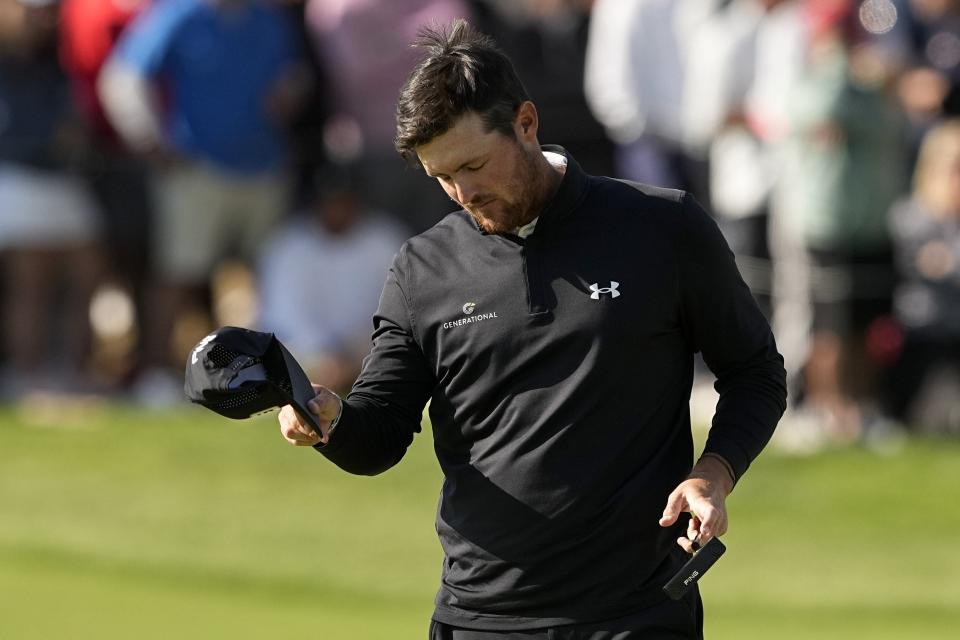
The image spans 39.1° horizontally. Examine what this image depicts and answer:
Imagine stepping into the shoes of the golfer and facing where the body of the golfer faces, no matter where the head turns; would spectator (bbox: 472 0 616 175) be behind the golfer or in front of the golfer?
behind

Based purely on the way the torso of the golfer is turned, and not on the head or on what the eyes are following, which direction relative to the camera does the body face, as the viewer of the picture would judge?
toward the camera

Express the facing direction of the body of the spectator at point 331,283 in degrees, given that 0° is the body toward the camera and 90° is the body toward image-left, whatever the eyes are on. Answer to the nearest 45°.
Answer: approximately 0°

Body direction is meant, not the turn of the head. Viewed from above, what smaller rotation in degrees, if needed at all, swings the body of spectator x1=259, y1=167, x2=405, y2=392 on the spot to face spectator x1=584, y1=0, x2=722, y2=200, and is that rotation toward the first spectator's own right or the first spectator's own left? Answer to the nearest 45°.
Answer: approximately 45° to the first spectator's own left

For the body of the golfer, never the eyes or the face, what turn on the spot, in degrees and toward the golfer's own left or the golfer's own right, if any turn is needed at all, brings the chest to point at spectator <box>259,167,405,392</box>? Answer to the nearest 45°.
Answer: approximately 180°

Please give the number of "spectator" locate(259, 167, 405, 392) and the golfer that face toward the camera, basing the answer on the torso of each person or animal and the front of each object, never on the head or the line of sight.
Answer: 2

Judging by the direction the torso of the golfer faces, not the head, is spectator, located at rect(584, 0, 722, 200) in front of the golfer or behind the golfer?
behind

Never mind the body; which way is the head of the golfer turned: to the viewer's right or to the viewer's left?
to the viewer's left

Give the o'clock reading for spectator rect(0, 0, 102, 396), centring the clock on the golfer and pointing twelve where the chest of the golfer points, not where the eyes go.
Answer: The spectator is roughly at 5 o'clock from the golfer.

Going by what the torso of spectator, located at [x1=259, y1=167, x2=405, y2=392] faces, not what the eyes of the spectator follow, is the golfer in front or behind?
in front

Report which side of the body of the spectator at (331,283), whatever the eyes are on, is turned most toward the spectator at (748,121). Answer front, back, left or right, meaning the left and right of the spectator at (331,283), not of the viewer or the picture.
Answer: left

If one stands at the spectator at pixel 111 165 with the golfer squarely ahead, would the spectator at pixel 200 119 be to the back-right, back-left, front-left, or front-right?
front-left

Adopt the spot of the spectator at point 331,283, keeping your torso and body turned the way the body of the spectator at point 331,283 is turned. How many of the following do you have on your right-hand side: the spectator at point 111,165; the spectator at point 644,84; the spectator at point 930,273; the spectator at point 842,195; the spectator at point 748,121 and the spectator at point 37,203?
2

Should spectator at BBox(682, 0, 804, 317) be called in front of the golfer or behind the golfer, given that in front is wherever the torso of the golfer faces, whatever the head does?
behind

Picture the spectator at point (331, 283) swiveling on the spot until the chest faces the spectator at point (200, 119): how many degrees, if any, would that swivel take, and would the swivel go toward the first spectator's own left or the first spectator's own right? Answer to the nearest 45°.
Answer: approximately 90° to the first spectator's own right

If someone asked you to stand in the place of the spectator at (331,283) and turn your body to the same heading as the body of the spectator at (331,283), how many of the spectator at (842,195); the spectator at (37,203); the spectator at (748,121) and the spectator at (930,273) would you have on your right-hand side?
1

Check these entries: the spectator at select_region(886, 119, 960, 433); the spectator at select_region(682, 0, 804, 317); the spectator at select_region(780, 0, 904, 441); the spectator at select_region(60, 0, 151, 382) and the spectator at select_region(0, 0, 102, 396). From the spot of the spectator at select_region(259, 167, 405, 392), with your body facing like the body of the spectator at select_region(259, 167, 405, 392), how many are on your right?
2
